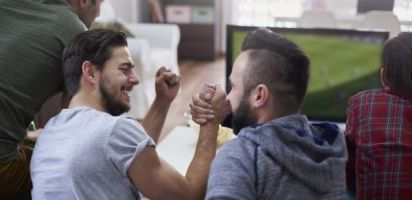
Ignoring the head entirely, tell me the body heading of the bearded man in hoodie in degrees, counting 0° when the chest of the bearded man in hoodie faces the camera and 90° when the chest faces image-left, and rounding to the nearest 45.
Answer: approximately 135°

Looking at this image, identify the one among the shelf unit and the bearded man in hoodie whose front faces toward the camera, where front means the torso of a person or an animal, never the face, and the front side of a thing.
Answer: the shelf unit

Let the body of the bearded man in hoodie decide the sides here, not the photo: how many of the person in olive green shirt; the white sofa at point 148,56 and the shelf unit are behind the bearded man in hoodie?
0

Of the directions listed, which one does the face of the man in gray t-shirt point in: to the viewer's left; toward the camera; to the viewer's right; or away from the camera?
to the viewer's right

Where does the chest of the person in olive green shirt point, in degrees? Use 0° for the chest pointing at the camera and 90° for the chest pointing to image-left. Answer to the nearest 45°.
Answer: approximately 225°

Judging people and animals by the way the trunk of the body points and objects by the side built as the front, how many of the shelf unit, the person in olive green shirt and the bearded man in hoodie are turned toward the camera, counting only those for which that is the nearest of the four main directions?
1

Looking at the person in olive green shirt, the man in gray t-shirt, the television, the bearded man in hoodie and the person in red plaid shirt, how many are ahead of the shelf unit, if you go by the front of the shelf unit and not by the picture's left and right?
5

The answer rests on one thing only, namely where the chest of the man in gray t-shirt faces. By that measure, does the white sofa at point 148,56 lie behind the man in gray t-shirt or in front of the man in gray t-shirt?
in front

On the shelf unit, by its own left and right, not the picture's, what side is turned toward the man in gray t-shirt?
front

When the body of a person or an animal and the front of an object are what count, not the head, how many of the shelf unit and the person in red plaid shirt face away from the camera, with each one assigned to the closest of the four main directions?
1

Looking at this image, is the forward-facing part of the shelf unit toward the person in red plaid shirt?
yes

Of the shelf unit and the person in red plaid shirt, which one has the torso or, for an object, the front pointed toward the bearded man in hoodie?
the shelf unit

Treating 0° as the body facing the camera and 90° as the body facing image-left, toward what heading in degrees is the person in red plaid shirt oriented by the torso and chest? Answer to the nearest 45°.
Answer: approximately 180°

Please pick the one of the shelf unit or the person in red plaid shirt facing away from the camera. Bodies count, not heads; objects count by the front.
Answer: the person in red plaid shirt

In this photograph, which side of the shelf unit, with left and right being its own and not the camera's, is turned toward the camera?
front
